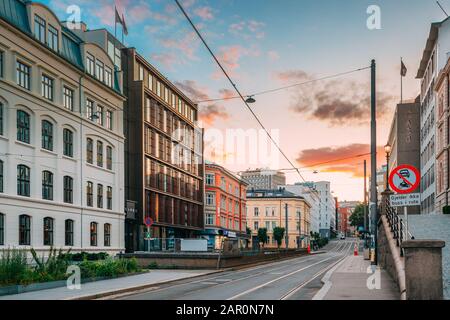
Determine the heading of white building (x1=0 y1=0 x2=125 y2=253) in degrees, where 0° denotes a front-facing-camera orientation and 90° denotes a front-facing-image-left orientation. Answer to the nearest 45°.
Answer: approximately 315°

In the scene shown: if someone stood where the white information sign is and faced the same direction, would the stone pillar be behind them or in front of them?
in front

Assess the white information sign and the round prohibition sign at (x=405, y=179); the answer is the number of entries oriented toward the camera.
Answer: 2

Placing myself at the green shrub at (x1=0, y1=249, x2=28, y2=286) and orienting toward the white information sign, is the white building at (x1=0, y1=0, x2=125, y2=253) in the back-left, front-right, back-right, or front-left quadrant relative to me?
back-left

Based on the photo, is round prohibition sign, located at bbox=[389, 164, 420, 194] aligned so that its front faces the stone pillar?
yes

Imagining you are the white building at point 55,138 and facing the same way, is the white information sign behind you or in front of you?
in front

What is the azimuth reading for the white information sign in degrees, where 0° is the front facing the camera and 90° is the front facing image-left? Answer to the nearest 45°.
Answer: approximately 0°

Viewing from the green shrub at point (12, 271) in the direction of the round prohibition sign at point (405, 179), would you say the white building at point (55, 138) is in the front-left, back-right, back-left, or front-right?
back-left

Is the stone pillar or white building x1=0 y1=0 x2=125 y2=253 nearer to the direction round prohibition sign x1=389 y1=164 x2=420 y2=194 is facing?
the stone pillar
